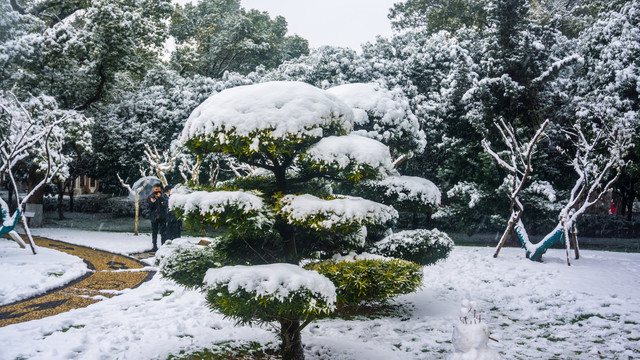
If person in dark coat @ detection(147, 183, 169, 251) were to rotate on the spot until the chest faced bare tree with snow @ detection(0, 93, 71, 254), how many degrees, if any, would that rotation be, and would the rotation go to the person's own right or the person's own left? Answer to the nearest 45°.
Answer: approximately 90° to the person's own right

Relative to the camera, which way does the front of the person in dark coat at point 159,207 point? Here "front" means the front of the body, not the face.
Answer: toward the camera

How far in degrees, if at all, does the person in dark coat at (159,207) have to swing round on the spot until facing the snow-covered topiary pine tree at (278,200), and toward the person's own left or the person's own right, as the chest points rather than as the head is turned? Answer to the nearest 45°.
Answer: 0° — they already face it

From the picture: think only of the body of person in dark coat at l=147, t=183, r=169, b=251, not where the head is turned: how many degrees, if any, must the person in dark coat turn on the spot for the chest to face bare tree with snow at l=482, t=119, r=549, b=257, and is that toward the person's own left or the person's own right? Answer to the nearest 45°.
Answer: approximately 45° to the person's own left

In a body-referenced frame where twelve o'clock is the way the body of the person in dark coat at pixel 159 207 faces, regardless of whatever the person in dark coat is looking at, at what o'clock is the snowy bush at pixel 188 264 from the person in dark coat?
The snowy bush is roughly at 12 o'clock from the person in dark coat.

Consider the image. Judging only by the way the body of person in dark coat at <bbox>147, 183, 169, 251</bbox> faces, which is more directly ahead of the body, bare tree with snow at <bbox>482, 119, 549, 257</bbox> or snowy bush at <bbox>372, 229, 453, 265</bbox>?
the snowy bush

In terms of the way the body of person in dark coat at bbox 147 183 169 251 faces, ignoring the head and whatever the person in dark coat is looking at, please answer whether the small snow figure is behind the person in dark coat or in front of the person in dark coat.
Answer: in front

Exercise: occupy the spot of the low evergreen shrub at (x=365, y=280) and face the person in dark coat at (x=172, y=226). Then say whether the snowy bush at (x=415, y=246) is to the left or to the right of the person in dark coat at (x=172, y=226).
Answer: right

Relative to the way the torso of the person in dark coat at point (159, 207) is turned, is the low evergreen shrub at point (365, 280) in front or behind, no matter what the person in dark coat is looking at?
in front

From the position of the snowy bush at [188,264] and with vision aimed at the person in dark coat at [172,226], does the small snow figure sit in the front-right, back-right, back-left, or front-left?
back-right
